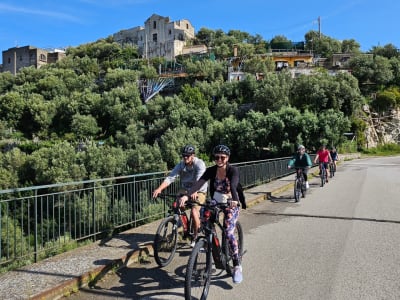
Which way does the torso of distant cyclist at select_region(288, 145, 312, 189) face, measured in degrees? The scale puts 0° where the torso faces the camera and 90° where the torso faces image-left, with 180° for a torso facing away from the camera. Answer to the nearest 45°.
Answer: approximately 0°

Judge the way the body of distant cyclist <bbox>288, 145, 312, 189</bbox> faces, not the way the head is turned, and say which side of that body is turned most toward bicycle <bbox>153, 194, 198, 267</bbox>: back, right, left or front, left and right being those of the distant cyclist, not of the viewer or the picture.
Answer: front

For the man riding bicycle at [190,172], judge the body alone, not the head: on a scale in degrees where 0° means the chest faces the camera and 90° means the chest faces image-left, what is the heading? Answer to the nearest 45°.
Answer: approximately 45°

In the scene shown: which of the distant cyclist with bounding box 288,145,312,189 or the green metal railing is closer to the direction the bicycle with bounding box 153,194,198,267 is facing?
the green metal railing

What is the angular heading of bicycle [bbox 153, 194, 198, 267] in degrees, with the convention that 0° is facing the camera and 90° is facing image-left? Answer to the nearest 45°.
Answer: approximately 45°

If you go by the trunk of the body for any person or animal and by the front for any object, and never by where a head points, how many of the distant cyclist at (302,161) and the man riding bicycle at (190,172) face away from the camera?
0

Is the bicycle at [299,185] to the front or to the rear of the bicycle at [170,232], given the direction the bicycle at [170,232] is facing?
to the rear
